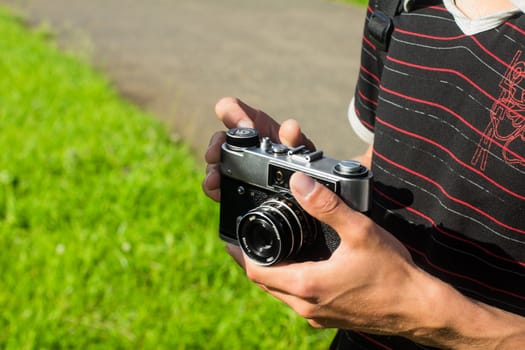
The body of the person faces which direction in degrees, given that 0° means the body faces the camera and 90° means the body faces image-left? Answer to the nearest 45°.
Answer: approximately 45°
